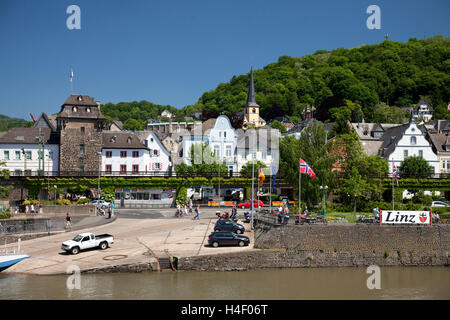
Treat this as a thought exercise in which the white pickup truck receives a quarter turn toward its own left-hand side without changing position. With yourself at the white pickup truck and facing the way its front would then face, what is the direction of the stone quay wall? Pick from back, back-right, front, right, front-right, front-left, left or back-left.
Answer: front-left

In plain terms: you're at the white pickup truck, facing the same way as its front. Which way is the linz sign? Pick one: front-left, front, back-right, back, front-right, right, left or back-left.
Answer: back-left

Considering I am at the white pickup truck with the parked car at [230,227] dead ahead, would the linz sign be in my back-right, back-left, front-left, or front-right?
front-right

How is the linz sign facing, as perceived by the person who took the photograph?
facing the viewer

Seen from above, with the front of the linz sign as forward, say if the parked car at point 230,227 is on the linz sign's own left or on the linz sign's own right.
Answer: on the linz sign's own right

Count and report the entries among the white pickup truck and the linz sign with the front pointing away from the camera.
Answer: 0

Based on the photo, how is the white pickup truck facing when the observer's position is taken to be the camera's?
facing the viewer and to the left of the viewer
